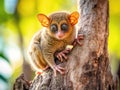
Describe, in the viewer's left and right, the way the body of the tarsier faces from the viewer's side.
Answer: facing the viewer and to the right of the viewer
